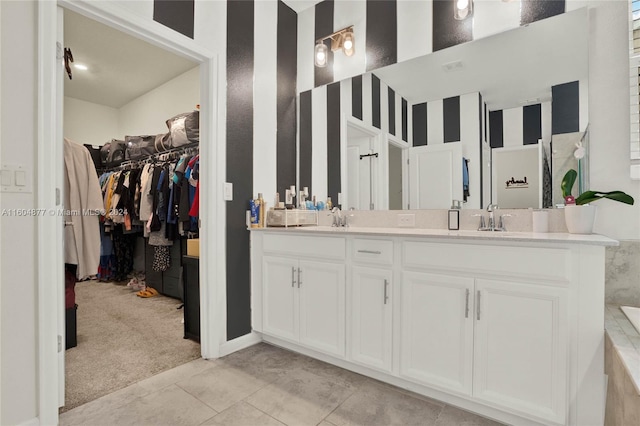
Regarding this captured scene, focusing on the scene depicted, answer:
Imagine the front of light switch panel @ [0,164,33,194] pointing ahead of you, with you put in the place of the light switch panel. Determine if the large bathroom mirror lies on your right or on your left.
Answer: on your left

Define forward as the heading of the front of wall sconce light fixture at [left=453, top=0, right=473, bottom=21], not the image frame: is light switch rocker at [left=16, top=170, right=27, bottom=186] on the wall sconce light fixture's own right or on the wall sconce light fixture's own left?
on the wall sconce light fixture's own right

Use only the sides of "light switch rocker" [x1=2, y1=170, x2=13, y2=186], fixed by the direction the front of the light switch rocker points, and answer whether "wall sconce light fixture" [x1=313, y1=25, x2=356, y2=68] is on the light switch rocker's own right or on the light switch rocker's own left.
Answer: on the light switch rocker's own left

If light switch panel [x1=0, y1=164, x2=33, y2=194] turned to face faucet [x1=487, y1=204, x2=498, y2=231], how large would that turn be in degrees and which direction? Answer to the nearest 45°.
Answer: approximately 45° to its left

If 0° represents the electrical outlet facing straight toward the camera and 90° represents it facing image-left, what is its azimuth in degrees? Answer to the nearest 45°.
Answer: approximately 0°

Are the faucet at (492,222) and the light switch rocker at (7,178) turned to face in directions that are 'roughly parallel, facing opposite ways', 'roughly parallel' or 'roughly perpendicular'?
roughly perpendicular
